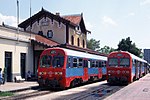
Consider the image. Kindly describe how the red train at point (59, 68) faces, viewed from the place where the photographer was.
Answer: facing the viewer and to the left of the viewer

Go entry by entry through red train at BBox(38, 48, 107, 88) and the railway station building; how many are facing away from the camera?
0

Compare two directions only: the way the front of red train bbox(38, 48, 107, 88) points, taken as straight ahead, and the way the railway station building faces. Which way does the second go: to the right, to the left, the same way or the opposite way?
to the left

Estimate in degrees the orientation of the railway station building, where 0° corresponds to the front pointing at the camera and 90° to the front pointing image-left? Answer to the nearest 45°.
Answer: approximately 315°

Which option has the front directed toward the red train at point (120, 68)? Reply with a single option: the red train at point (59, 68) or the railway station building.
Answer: the railway station building

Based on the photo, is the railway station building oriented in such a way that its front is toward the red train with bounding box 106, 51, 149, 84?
yes

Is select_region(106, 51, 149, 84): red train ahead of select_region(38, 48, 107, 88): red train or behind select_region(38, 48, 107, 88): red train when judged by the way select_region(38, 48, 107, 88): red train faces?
behind

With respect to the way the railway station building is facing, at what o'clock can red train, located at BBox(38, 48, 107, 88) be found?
The red train is roughly at 1 o'clock from the railway station building.

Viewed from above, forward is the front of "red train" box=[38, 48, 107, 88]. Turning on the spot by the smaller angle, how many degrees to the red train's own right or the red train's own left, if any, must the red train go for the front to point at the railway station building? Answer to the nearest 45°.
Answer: approximately 135° to the red train's own right
